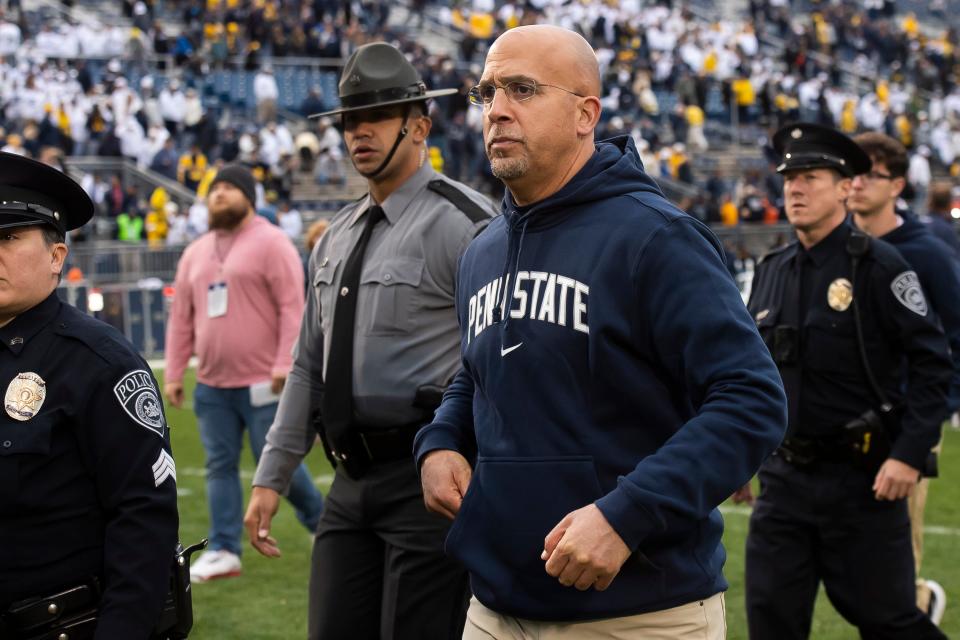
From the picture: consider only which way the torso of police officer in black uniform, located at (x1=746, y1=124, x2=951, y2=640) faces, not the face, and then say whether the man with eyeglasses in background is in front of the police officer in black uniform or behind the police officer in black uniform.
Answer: behind

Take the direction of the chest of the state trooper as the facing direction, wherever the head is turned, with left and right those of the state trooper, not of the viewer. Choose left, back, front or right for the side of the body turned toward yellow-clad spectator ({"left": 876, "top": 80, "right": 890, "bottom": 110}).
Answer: back

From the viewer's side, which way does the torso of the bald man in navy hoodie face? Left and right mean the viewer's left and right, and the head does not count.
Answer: facing the viewer and to the left of the viewer

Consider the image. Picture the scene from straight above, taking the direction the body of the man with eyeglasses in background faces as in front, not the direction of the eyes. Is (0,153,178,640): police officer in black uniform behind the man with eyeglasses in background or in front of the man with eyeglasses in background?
in front

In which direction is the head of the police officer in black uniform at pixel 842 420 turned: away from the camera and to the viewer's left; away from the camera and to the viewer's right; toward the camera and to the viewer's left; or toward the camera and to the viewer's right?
toward the camera and to the viewer's left

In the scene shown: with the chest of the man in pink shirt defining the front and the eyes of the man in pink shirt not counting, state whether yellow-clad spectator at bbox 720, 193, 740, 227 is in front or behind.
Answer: behind

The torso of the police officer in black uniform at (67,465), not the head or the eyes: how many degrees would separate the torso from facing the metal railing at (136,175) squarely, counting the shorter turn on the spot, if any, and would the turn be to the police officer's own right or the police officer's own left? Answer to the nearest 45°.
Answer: approximately 135° to the police officer's own right

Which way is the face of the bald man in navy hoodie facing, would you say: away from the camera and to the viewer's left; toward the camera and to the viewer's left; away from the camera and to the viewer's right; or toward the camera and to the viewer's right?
toward the camera and to the viewer's left

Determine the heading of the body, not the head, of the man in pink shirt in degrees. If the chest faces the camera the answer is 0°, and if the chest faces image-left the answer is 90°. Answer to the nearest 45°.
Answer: approximately 45°

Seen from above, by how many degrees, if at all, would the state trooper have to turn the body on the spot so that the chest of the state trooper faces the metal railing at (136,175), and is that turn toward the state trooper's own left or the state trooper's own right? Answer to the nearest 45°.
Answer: approximately 135° to the state trooper's own right
